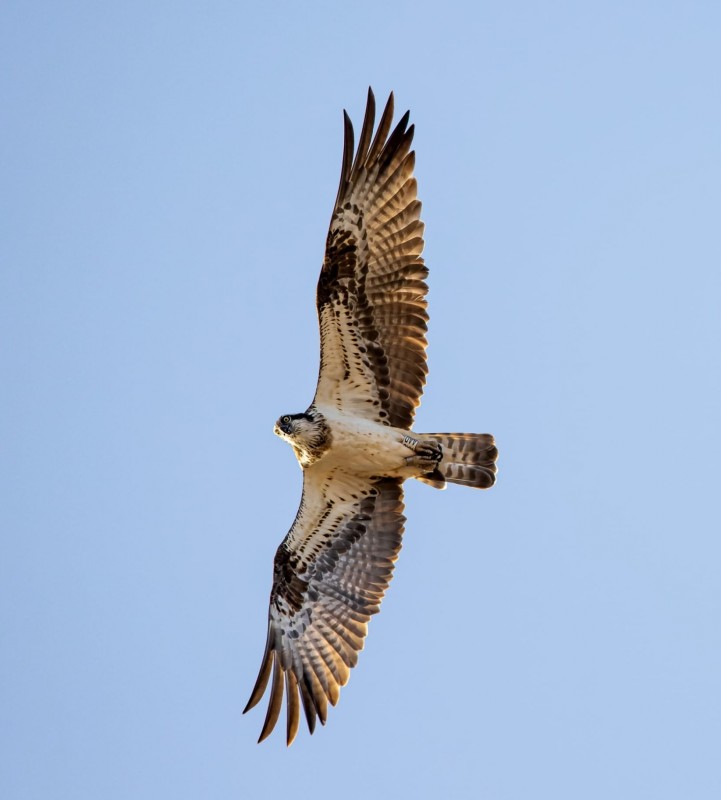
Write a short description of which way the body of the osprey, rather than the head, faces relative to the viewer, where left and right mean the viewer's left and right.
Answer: facing to the left of the viewer
